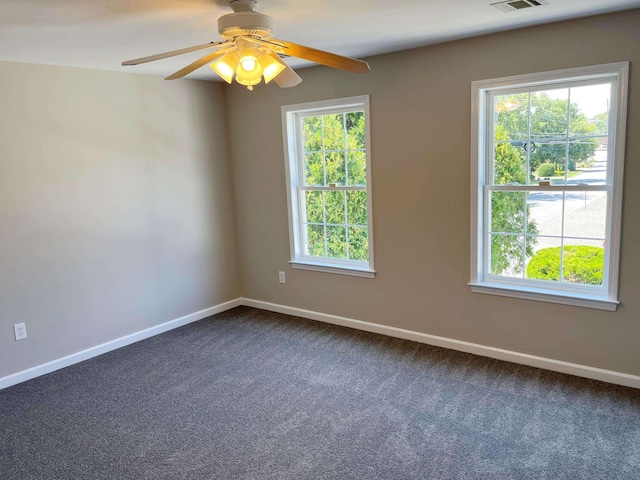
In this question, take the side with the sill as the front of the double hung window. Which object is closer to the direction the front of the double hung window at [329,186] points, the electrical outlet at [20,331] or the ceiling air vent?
the electrical outlet

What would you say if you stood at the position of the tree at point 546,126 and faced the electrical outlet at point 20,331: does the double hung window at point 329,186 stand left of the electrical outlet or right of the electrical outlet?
right

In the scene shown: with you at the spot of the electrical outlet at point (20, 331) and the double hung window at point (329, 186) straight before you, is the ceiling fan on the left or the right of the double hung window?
right

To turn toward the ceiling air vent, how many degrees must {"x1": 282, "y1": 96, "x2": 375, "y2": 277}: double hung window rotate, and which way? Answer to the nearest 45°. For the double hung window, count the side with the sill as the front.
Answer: approximately 90° to its left

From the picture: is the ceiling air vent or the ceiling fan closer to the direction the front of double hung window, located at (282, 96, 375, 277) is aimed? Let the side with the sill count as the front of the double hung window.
the ceiling fan

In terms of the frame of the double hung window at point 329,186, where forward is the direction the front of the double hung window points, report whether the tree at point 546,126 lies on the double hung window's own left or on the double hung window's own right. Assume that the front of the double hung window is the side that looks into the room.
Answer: on the double hung window's own left

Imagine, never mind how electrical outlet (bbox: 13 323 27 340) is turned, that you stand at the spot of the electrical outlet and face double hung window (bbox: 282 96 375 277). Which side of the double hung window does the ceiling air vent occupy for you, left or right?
right

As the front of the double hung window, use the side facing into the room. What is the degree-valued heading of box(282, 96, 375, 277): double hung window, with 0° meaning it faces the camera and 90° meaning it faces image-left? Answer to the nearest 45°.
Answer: approximately 45°
